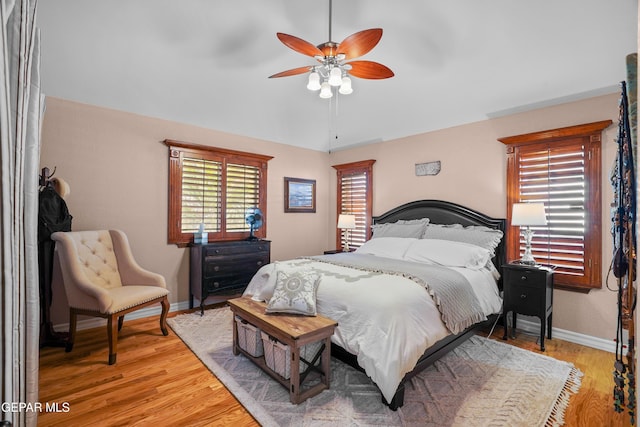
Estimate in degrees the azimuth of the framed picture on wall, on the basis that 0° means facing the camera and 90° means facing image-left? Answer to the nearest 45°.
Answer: approximately 315°

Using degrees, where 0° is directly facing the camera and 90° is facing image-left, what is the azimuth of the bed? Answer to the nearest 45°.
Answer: approximately 45°

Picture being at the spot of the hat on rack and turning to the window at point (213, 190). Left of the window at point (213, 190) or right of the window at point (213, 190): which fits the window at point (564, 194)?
right

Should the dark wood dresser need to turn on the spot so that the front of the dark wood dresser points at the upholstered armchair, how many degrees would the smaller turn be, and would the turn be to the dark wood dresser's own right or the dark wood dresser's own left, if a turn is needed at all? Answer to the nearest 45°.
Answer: approximately 90° to the dark wood dresser's own right

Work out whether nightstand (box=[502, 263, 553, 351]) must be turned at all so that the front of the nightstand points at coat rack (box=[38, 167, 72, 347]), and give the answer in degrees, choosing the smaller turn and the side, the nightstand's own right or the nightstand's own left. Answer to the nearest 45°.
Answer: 0° — it already faces it
